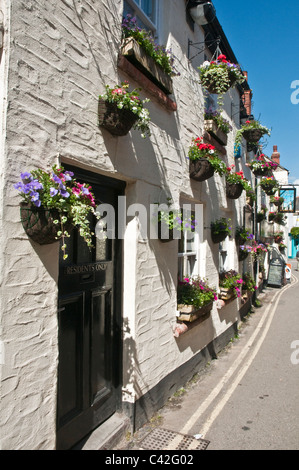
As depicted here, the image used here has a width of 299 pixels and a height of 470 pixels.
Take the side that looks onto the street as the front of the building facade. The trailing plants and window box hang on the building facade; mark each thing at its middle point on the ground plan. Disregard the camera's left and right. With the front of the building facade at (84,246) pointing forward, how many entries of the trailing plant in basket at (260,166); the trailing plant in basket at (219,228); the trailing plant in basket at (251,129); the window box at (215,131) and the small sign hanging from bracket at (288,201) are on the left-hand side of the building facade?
5

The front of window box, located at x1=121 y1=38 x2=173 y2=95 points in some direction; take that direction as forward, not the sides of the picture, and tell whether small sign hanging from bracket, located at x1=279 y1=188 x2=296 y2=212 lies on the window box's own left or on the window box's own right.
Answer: on the window box's own left

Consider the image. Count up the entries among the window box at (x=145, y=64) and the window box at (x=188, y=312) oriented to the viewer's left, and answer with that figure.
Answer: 0

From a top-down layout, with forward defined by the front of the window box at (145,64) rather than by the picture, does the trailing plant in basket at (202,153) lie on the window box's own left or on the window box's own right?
on the window box's own left

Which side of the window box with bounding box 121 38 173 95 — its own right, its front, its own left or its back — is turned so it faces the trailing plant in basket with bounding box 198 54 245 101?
left

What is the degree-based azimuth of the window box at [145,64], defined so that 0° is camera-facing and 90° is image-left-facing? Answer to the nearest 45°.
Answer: approximately 315°
